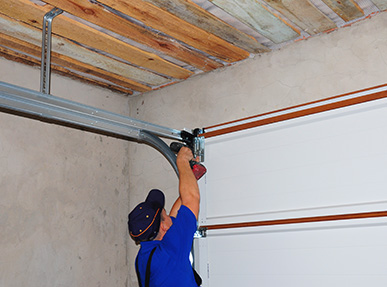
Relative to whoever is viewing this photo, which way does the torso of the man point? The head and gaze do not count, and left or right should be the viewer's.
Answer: facing away from the viewer and to the right of the viewer

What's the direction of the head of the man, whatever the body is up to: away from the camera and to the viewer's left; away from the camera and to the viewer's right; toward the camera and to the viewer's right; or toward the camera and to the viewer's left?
away from the camera and to the viewer's right
